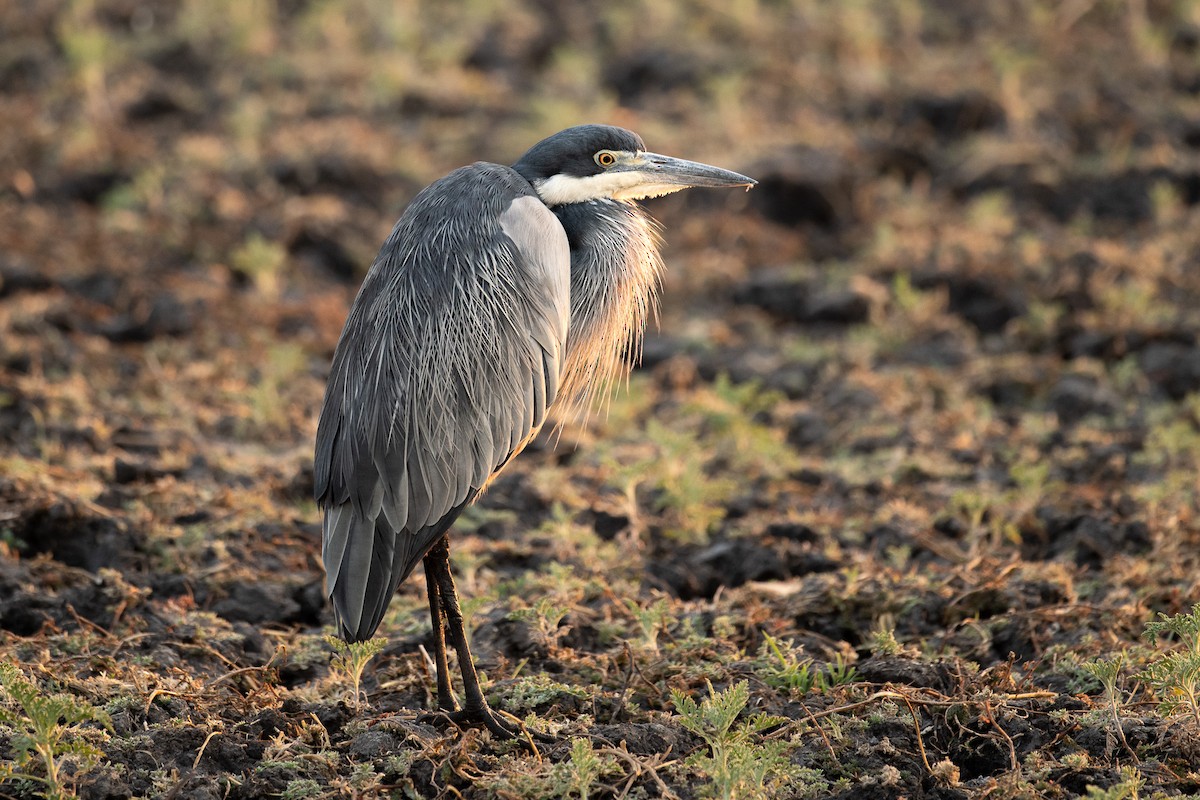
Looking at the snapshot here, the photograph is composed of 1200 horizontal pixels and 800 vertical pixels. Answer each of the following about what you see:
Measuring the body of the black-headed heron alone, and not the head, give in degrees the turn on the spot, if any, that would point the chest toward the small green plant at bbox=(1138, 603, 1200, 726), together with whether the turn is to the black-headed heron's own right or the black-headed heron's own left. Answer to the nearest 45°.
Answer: approximately 45° to the black-headed heron's own right

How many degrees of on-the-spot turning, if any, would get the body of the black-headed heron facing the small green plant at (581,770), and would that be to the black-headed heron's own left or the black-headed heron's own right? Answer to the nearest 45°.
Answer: approximately 90° to the black-headed heron's own right

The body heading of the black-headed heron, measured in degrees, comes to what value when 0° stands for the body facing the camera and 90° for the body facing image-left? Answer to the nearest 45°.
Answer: approximately 270°

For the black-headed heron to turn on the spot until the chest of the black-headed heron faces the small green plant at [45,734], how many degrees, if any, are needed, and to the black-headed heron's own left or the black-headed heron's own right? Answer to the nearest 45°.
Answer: approximately 135° to the black-headed heron's own right

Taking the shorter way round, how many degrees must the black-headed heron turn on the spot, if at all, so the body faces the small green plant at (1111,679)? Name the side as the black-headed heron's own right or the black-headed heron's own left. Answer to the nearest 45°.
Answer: approximately 45° to the black-headed heron's own right

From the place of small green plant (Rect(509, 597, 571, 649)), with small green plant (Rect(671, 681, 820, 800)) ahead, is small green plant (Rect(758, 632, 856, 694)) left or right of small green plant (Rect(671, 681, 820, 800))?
left
